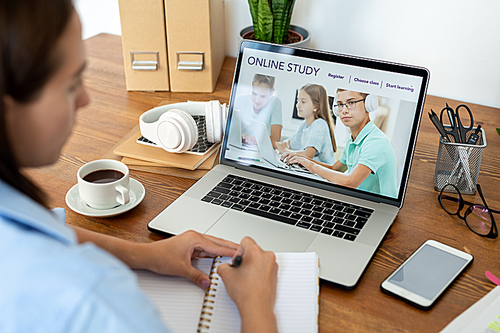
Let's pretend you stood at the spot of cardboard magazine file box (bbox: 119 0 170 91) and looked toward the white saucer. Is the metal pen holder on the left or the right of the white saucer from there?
left

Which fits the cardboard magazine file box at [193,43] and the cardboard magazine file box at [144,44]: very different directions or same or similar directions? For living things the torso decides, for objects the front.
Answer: same or similar directions

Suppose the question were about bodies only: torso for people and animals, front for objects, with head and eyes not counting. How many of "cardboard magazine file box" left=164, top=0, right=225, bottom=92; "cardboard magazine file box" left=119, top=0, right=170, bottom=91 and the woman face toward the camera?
2

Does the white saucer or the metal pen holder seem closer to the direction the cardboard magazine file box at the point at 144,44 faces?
the white saucer

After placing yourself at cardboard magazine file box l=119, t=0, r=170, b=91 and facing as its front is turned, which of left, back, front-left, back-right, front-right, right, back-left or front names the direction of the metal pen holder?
front-left

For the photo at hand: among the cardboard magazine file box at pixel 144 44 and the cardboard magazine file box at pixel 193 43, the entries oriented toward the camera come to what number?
2

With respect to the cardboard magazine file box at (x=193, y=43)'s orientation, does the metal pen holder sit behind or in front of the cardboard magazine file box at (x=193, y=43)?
in front

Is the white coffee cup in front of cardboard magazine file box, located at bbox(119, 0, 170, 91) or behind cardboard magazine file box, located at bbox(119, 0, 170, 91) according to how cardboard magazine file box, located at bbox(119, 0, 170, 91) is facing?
in front

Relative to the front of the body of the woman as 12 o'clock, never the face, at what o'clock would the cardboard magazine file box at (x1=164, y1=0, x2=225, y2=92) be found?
The cardboard magazine file box is roughly at 11 o'clock from the woman.

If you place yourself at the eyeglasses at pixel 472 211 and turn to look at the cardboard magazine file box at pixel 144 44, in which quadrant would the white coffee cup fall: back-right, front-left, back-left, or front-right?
front-left

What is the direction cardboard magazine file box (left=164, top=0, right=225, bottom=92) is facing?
toward the camera

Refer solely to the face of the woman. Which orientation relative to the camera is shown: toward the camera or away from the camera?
away from the camera
